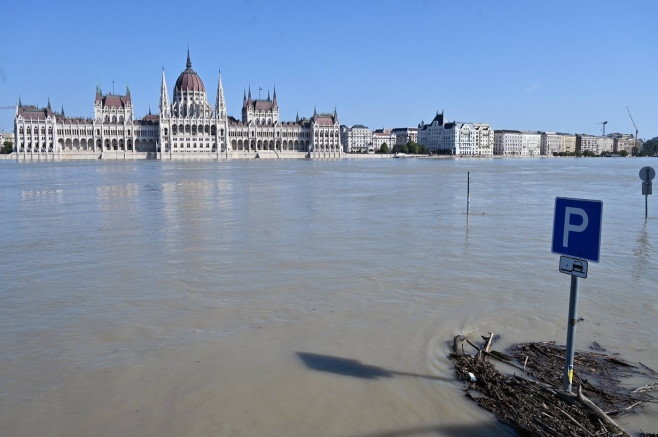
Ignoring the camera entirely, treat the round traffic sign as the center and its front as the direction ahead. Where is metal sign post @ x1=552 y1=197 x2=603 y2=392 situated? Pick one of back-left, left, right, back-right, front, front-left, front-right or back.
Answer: back

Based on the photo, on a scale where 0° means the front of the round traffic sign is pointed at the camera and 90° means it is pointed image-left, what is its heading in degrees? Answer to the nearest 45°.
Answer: approximately 180°
